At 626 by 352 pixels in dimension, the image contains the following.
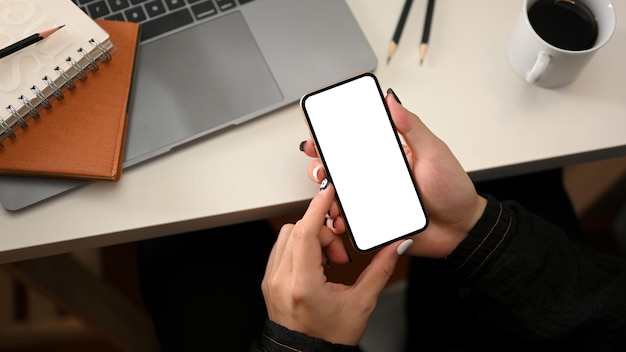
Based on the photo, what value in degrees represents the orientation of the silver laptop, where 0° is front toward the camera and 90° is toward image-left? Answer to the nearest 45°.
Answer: approximately 315°
